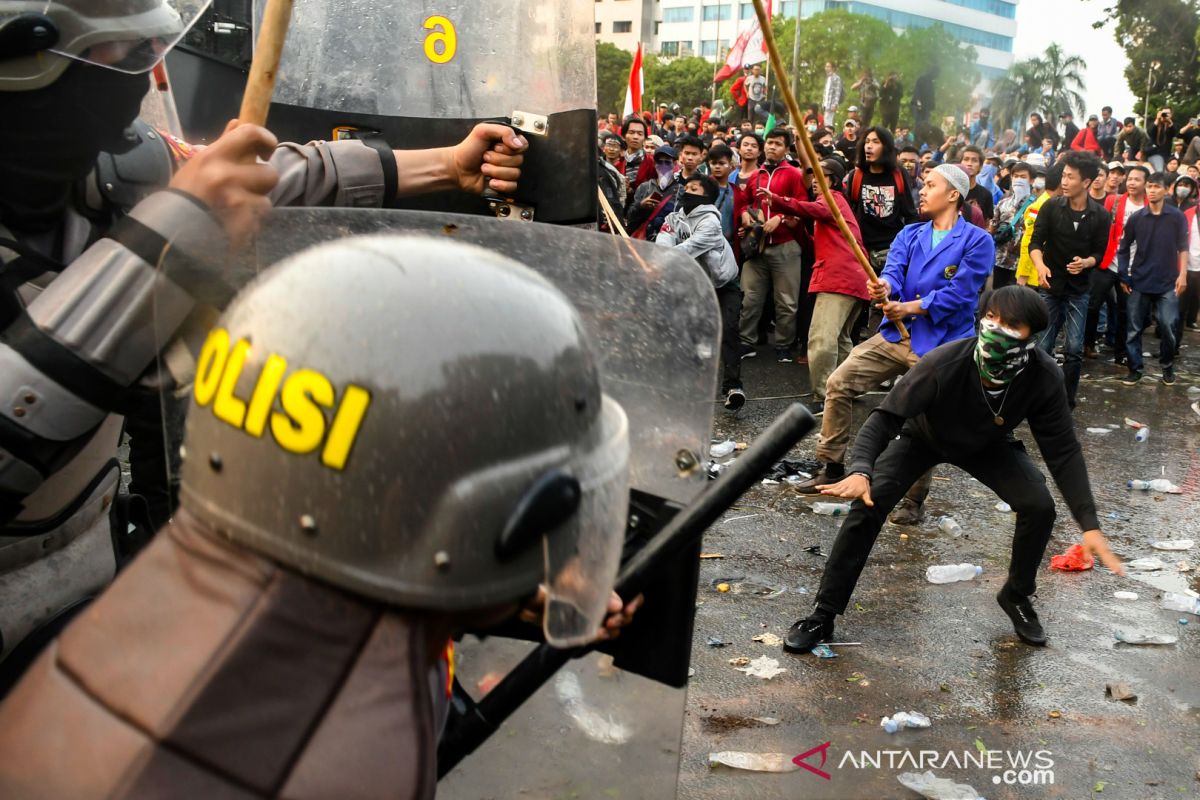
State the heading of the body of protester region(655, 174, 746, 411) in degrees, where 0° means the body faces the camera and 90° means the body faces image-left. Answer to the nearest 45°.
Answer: approximately 45°

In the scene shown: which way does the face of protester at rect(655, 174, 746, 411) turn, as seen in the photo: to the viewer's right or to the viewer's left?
to the viewer's left

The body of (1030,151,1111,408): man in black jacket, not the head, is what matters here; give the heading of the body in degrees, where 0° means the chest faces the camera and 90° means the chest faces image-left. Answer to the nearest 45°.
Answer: approximately 0°

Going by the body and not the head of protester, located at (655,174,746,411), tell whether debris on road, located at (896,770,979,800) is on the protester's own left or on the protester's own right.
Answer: on the protester's own left

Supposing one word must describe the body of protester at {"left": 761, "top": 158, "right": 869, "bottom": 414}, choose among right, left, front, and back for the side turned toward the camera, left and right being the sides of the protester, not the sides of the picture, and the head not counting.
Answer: left

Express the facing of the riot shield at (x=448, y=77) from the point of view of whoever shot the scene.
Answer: facing away from the viewer

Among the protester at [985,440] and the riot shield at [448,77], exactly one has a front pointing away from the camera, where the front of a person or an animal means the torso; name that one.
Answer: the riot shield

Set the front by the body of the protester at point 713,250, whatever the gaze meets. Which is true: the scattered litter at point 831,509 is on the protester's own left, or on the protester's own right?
on the protester's own left
